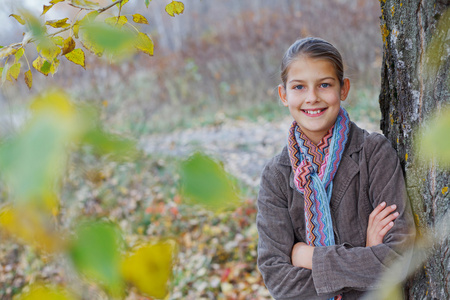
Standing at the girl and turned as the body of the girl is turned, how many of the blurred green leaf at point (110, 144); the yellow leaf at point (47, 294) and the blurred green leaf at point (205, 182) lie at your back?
0

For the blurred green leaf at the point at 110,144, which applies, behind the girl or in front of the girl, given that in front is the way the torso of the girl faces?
in front

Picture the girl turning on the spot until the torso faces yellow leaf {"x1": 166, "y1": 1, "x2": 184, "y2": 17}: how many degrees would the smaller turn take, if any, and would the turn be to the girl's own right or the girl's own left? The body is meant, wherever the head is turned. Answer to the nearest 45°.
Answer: approximately 45° to the girl's own right

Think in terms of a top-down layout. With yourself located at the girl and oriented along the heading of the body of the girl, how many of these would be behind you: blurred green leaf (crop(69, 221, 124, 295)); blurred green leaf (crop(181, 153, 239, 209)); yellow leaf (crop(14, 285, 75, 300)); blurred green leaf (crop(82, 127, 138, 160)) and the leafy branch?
0

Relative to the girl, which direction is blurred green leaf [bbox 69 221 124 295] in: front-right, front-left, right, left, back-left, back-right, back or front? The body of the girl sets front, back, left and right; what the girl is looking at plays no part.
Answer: front

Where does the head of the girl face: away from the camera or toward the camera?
toward the camera

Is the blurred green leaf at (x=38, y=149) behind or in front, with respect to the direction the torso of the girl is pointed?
in front

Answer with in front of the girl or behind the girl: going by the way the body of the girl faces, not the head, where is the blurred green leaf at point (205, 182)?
in front

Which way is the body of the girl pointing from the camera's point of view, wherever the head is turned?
toward the camera

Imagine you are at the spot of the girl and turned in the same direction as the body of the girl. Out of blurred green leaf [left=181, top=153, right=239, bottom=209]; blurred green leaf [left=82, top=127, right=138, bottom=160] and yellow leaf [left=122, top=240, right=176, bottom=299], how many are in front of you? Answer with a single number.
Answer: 3
